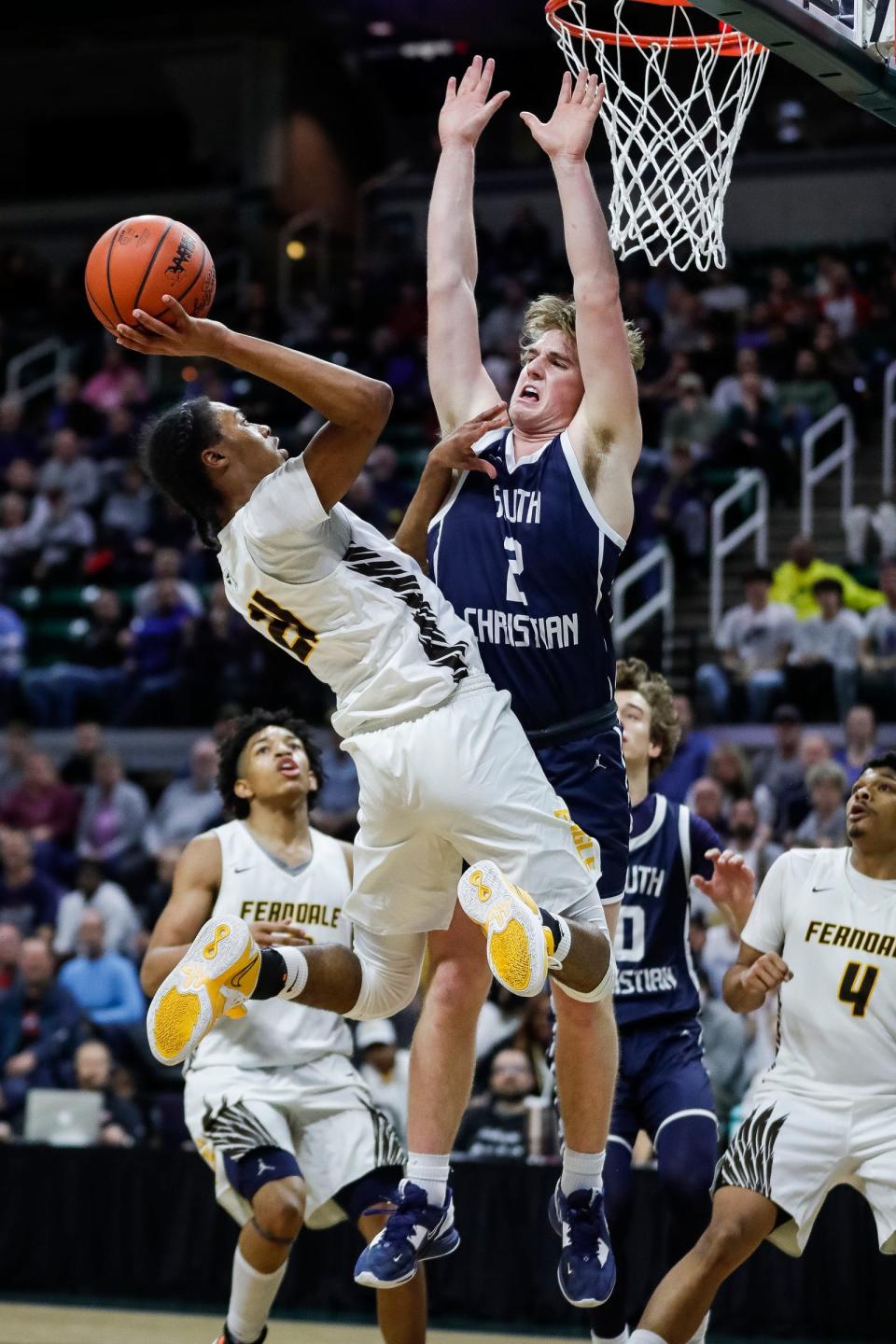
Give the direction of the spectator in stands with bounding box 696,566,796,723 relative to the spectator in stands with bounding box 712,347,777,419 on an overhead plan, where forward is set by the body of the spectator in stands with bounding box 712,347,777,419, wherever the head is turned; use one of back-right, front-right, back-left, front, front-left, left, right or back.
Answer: front

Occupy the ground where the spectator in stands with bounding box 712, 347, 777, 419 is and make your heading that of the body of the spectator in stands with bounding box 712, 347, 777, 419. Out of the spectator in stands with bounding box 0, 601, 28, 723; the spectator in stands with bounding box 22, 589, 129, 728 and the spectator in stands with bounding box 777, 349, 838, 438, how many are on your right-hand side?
2

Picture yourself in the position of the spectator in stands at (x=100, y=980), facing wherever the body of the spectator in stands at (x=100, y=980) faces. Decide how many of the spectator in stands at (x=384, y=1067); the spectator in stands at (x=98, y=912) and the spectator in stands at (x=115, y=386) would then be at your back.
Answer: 2

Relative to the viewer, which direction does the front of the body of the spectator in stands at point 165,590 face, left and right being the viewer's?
facing the viewer

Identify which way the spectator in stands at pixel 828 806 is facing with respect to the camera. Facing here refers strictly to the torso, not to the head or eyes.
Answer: toward the camera

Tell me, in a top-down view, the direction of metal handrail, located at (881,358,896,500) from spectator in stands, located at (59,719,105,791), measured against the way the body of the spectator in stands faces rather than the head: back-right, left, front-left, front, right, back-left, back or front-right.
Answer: left

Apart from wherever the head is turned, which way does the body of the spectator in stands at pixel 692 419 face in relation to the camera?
toward the camera

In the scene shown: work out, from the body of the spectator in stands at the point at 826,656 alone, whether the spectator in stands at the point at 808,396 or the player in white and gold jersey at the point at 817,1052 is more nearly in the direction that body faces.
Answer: the player in white and gold jersey

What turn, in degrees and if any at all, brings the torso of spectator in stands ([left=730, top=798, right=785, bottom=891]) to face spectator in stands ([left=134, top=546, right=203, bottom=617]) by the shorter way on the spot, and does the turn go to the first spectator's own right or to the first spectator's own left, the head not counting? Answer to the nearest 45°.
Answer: approximately 90° to the first spectator's own right

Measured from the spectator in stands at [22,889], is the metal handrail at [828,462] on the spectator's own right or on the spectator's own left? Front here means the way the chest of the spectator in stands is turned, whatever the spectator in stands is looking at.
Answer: on the spectator's own left

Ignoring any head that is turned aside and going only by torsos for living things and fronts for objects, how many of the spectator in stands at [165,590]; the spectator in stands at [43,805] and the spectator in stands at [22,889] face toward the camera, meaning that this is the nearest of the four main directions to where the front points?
3

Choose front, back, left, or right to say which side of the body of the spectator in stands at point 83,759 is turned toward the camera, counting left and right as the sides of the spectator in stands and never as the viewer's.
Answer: front
